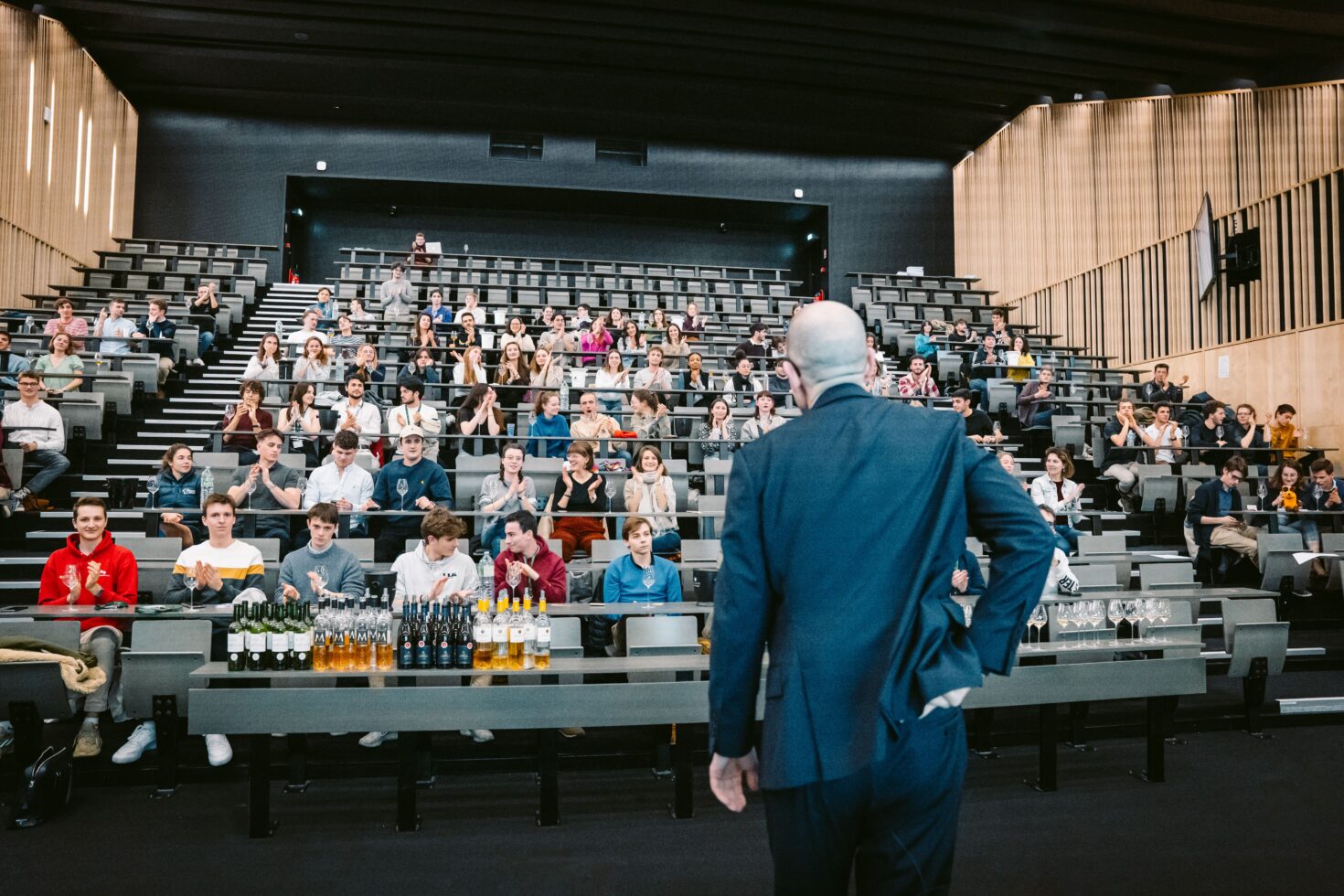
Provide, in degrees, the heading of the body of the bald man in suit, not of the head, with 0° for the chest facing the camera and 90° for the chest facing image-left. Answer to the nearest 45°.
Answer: approximately 180°

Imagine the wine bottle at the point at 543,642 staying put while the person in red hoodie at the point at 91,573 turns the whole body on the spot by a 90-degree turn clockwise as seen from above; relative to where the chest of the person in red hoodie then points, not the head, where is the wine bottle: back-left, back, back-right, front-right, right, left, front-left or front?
back-left

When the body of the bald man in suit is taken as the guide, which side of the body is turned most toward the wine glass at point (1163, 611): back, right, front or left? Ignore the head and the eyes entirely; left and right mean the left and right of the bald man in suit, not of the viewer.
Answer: front

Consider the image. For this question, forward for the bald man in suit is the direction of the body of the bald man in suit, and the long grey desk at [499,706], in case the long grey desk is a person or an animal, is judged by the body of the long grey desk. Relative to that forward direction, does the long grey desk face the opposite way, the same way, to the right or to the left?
the opposite way

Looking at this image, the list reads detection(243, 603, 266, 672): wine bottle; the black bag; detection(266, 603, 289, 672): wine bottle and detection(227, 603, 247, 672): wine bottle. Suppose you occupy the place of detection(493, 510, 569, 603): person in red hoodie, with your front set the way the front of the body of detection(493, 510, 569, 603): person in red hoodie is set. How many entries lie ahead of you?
4

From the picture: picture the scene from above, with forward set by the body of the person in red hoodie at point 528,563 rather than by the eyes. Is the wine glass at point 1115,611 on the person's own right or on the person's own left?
on the person's own left

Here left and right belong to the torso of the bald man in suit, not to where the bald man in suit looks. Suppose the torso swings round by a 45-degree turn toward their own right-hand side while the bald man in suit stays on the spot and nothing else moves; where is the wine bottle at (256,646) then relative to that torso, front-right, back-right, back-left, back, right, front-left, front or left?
left

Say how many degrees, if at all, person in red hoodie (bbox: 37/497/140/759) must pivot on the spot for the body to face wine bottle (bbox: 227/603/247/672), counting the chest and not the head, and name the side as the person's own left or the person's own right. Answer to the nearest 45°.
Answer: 0° — they already face it

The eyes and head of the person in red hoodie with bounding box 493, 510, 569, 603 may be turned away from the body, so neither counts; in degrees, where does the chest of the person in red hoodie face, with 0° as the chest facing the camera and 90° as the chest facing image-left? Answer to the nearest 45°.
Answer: approximately 45°
